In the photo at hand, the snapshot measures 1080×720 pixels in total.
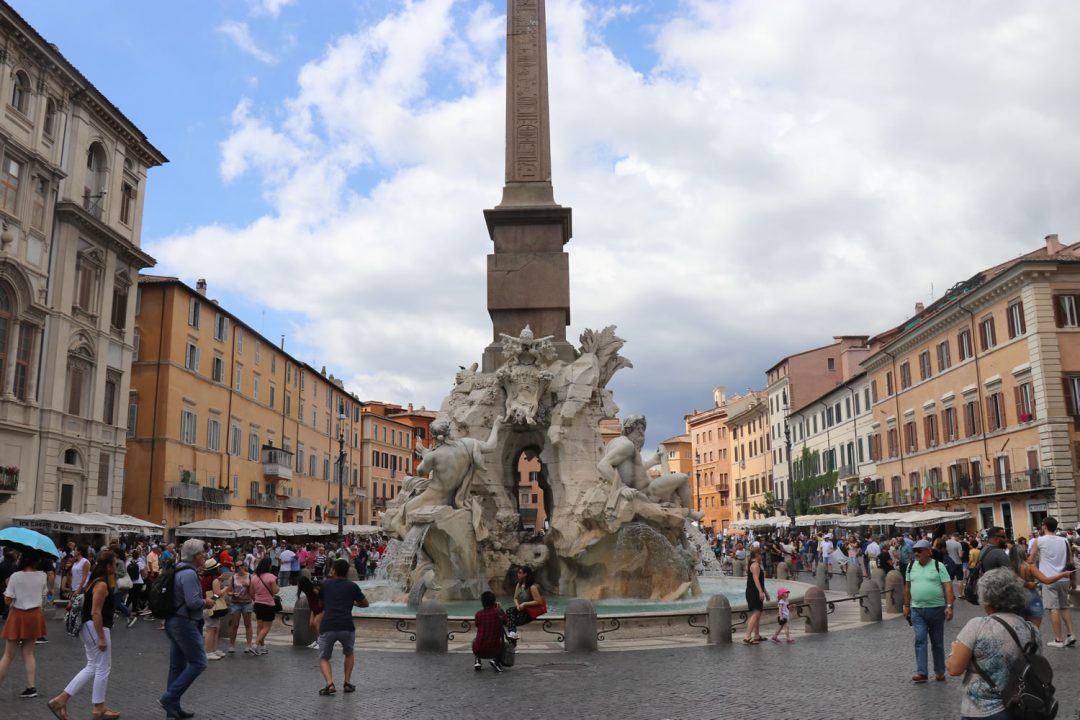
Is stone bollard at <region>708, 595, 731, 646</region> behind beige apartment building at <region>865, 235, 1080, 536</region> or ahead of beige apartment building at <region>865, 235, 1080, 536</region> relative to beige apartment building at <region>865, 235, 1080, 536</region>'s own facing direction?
ahead

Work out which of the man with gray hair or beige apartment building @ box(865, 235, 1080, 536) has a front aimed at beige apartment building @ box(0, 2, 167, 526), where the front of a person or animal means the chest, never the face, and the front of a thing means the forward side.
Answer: beige apartment building @ box(865, 235, 1080, 536)

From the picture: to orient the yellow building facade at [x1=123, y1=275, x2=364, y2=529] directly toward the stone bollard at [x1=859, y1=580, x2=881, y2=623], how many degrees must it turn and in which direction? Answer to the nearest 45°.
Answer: approximately 45° to its right

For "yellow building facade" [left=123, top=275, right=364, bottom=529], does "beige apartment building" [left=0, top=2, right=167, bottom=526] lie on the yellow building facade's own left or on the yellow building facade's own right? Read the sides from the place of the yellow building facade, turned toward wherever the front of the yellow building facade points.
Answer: on the yellow building facade's own right

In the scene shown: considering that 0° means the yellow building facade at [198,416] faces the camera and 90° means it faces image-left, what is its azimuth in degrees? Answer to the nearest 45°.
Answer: approximately 315°

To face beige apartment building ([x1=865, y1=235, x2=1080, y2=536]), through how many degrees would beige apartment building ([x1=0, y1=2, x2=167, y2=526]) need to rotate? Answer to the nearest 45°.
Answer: approximately 45° to its left

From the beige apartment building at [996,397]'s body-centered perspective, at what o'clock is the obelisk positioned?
The obelisk is roughly at 11 o'clock from the beige apartment building.

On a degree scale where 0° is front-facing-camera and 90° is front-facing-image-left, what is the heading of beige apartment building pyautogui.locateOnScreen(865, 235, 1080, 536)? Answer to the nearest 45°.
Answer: approximately 45°

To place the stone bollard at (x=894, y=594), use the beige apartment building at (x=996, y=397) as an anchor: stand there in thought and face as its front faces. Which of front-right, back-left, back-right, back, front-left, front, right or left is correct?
front-left
